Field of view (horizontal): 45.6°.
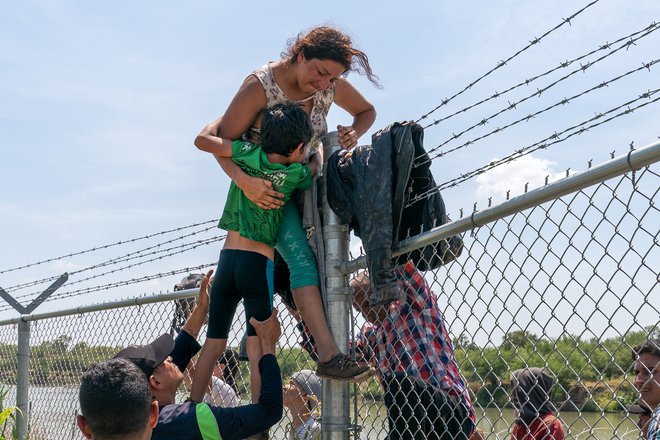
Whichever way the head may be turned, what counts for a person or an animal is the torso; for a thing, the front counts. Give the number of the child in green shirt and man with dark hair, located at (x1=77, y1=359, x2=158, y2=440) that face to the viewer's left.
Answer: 0

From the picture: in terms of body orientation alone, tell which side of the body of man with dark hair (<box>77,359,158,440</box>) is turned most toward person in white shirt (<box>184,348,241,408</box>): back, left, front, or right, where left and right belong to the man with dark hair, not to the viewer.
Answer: front

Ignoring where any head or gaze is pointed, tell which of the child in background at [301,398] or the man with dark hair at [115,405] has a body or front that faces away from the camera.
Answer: the man with dark hair

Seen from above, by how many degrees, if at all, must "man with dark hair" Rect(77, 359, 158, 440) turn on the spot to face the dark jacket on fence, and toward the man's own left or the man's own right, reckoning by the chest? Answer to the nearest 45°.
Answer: approximately 90° to the man's own right

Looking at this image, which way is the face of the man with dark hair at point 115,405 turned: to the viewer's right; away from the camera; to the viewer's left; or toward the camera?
away from the camera

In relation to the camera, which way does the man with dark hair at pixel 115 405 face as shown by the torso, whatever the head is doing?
away from the camera

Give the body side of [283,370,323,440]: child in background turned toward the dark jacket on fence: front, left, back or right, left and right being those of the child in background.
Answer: left

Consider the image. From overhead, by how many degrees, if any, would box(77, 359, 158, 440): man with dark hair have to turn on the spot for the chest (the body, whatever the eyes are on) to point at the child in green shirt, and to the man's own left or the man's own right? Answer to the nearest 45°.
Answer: approximately 45° to the man's own right

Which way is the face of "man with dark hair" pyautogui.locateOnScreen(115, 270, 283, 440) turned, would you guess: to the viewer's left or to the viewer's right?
to the viewer's right

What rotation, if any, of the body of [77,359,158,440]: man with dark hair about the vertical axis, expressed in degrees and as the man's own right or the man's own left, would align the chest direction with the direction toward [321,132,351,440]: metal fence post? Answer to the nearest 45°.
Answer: approximately 45° to the man's own right

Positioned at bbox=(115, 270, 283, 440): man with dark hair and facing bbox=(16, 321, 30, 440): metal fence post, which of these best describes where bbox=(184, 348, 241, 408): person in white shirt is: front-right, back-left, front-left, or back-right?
front-right

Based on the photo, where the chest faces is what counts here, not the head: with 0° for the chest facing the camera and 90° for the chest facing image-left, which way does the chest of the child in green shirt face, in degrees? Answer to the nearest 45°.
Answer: approximately 225°
